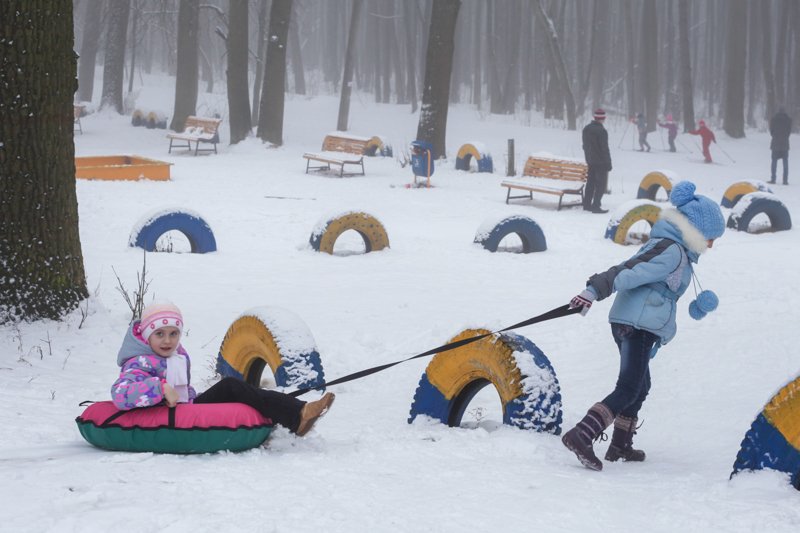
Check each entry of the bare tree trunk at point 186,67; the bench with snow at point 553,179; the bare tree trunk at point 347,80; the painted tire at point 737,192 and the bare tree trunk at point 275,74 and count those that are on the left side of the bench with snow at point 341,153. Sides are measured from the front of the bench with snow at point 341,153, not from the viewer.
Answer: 2

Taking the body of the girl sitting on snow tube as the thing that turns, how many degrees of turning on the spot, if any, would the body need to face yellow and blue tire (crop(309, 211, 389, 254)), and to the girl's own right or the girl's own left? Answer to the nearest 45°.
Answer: approximately 135° to the girl's own left

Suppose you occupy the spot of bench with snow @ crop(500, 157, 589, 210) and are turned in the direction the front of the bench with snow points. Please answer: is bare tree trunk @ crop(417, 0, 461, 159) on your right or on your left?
on your right

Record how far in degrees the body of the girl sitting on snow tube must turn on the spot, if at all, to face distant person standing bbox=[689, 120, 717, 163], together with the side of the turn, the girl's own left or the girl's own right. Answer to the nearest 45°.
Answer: approximately 90° to the girl's own left

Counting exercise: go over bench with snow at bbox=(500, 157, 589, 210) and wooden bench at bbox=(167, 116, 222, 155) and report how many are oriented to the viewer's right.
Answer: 0

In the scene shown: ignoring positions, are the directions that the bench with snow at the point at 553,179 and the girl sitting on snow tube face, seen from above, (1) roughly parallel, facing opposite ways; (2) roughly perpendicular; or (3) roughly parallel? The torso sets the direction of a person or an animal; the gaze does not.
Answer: roughly perpendicular

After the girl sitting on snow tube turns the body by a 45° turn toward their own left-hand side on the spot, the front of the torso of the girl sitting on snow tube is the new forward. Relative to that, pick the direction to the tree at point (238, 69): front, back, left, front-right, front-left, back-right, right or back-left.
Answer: left

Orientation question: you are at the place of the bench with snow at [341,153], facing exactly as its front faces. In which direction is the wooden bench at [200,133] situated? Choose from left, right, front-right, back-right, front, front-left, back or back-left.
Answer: right

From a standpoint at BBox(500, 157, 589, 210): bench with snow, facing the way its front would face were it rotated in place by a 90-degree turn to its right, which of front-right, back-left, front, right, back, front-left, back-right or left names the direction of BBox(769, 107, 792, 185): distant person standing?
right

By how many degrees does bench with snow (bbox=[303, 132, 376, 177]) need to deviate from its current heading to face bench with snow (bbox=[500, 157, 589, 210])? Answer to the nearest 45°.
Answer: approximately 90° to its left

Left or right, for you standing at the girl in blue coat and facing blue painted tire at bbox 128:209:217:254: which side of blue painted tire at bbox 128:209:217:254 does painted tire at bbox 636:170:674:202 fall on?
right
